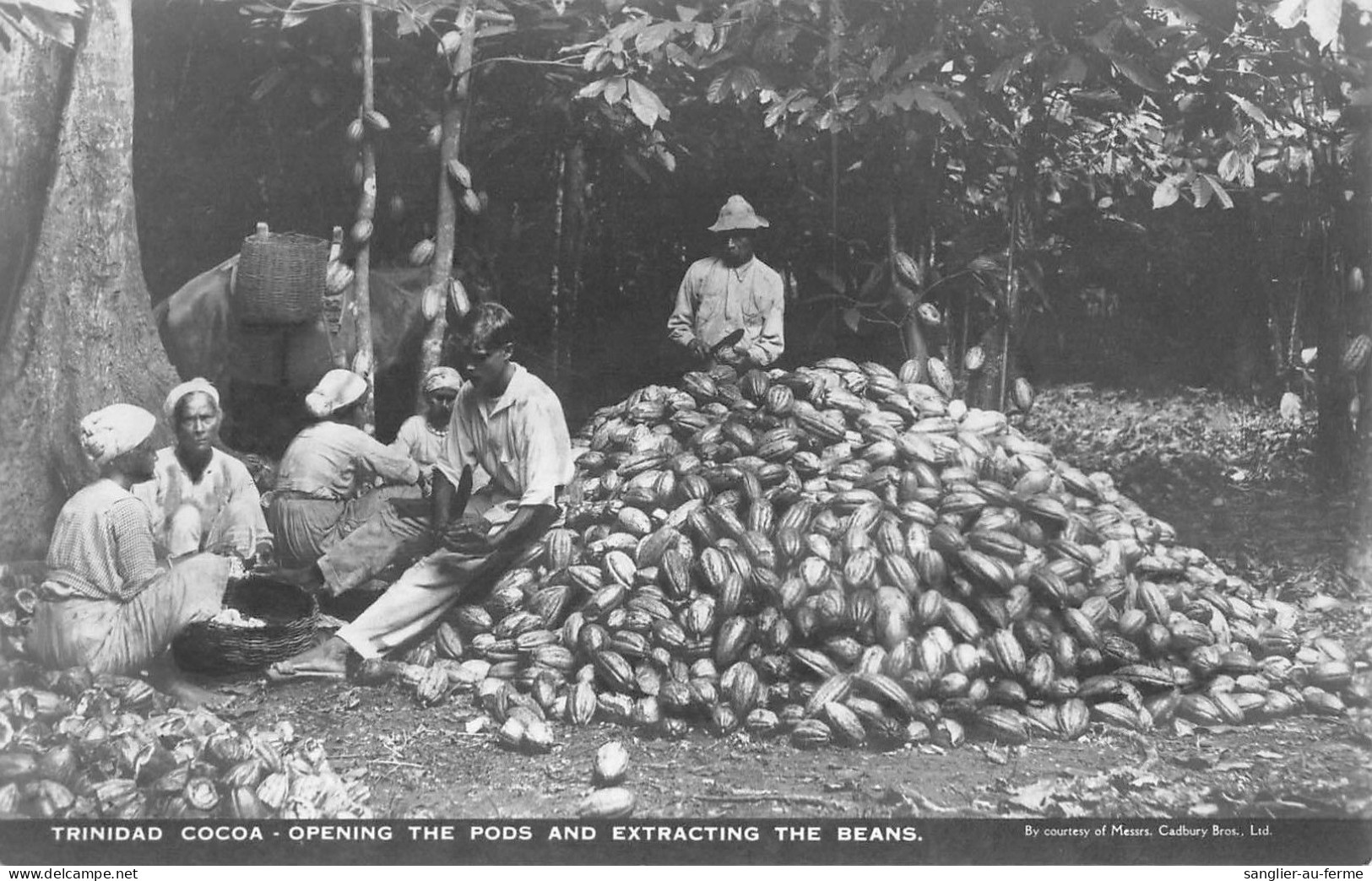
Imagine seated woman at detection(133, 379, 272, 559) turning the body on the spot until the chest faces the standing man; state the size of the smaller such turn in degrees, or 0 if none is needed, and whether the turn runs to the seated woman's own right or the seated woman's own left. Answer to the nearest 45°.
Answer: approximately 90° to the seated woman's own left

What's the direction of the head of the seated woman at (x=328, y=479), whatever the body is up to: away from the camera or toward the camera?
away from the camera

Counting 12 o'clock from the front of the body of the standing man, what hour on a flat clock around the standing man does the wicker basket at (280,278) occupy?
The wicker basket is roughly at 3 o'clock from the standing man.

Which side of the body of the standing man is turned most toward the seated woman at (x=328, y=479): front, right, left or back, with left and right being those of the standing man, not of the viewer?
right

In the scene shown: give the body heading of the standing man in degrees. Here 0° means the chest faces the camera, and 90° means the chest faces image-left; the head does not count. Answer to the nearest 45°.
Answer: approximately 0°

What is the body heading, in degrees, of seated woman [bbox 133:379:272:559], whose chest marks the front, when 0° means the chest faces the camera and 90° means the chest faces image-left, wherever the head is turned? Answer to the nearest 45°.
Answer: approximately 0°
